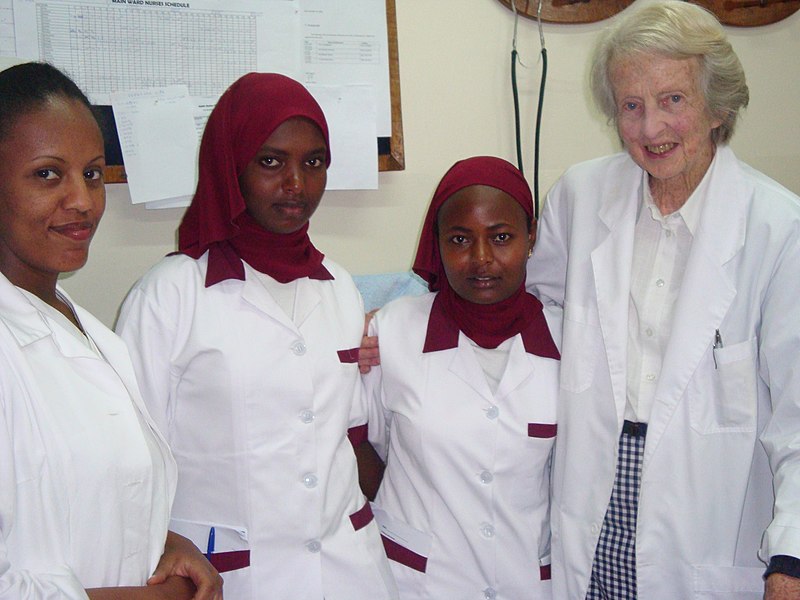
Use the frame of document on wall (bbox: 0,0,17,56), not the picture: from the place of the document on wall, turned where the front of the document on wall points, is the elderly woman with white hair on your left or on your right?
on your left

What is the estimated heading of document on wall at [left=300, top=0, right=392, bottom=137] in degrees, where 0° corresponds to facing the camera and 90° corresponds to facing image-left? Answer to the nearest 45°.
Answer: approximately 0°

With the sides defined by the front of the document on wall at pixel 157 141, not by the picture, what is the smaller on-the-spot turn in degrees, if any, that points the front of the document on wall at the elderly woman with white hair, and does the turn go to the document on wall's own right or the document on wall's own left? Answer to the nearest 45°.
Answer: approximately 45° to the document on wall's own left

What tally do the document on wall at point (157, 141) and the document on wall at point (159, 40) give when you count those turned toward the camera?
2

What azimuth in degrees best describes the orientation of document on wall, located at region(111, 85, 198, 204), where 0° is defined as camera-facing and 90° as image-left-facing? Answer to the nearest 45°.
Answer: approximately 0°

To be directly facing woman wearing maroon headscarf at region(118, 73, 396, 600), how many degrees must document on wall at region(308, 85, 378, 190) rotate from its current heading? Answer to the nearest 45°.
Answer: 0° — it already faces them
